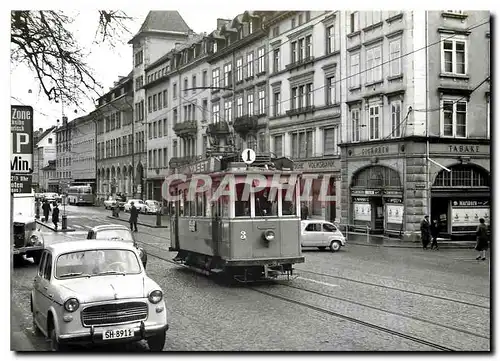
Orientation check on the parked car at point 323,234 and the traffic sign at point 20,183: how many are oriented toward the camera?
1

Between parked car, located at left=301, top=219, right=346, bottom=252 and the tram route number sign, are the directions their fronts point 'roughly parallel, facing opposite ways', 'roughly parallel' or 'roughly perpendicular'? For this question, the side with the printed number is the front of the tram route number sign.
roughly perpendicular

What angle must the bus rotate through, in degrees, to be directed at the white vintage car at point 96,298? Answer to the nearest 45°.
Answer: approximately 45° to its right
